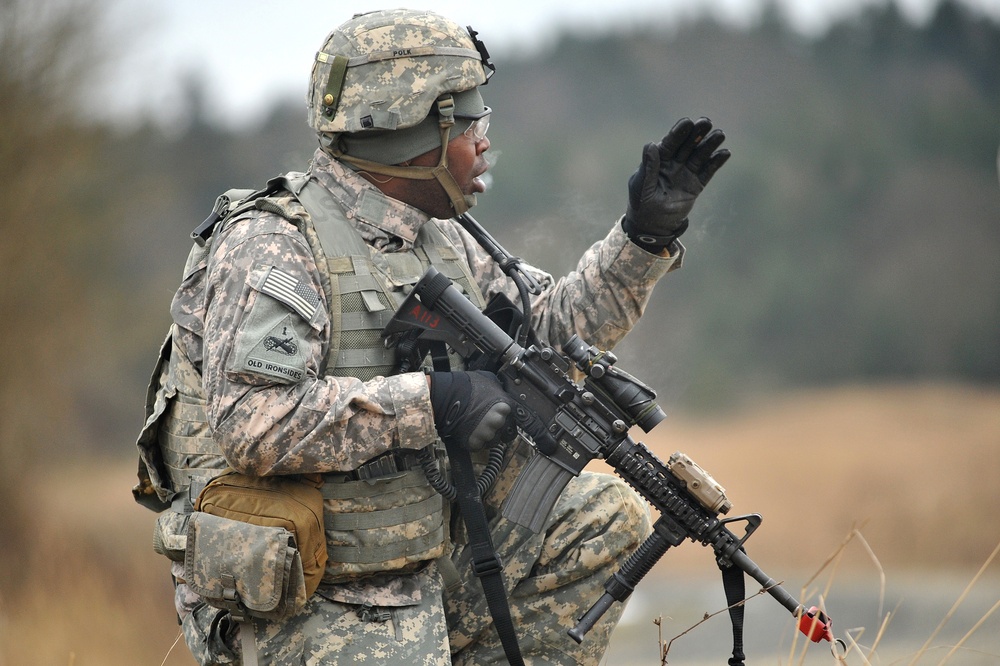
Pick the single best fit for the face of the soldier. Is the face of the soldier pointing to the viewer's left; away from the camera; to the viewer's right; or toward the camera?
to the viewer's right

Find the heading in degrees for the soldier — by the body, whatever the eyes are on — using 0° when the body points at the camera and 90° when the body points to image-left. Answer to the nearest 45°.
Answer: approximately 270°
